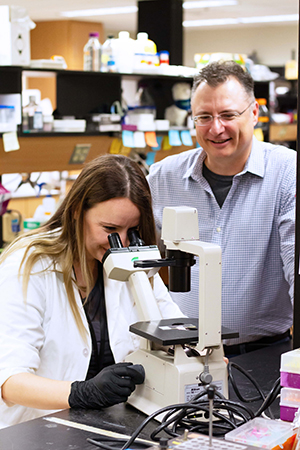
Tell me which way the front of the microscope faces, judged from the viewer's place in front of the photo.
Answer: facing away from the viewer and to the left of the viewer

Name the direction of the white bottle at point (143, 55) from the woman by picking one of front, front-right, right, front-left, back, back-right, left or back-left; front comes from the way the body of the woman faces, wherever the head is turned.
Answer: back-left

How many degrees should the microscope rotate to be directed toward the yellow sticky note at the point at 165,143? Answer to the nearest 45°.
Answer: approximately 45° to its right

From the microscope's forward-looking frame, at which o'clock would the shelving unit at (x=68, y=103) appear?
The shelving unit is roughly at 1 o'clock from the microscope.

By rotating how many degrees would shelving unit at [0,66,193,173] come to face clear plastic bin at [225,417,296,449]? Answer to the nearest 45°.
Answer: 0° — it already faces it

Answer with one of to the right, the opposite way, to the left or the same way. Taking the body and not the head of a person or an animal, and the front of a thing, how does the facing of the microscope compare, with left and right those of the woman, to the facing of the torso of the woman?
the opposite way

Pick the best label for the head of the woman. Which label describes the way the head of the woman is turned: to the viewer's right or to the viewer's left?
to the viewer's right

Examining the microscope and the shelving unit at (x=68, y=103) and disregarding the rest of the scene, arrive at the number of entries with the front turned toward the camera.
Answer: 1

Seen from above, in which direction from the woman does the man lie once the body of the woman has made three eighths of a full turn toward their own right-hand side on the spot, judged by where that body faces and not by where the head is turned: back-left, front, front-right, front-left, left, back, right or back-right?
back-right

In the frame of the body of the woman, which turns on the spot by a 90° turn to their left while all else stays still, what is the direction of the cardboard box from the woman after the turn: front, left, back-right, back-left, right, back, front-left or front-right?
front-left

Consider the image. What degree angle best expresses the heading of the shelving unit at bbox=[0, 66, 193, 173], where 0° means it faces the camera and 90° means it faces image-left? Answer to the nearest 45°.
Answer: approximately 0°

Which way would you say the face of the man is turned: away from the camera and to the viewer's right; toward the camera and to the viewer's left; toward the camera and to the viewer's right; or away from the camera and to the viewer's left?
toward the camera and to the viewer's left
